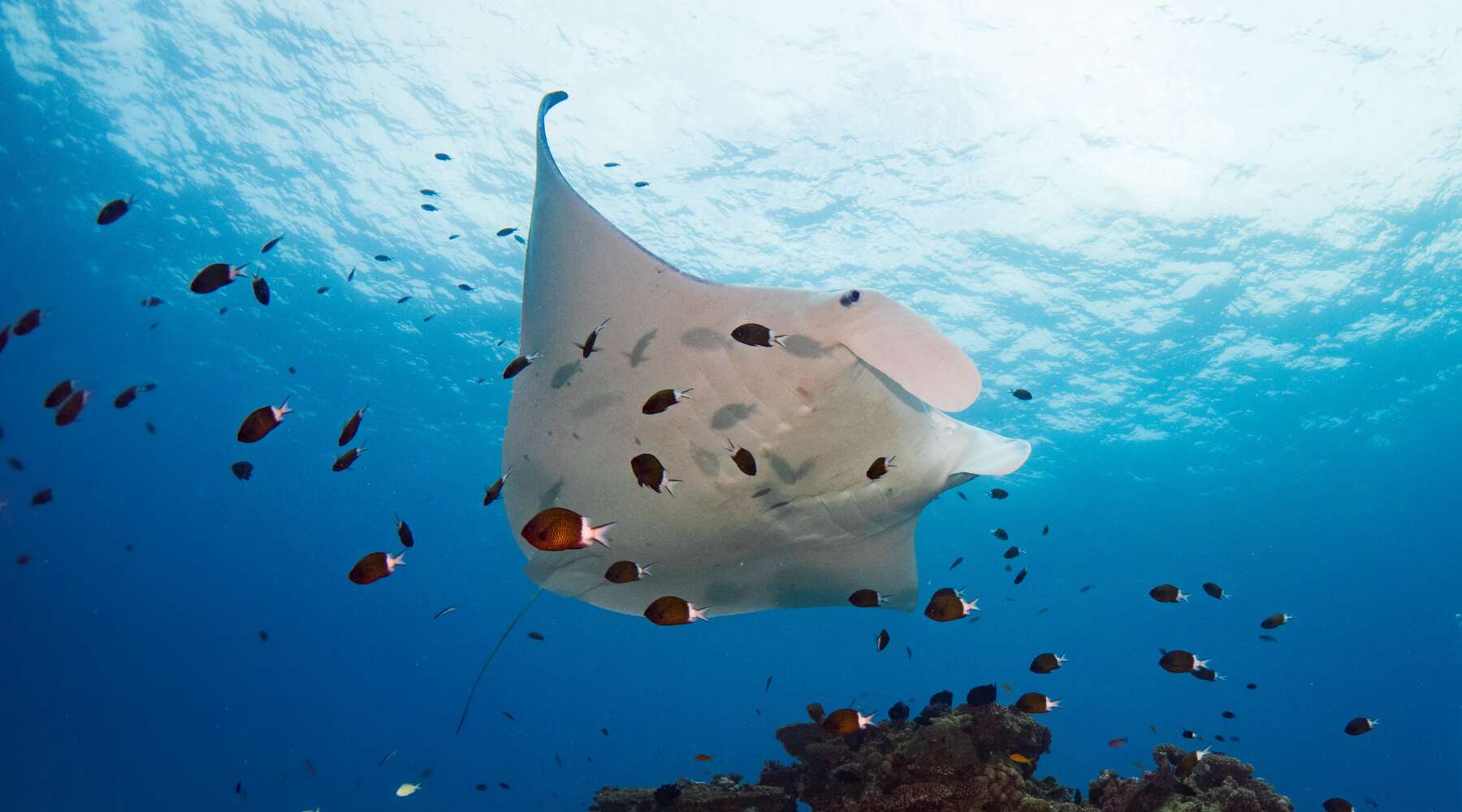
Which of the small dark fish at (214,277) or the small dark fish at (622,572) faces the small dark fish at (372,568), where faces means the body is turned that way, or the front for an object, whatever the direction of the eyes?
the small dark fish at (622,572)

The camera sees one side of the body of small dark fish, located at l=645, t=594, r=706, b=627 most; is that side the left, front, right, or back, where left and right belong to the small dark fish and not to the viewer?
left

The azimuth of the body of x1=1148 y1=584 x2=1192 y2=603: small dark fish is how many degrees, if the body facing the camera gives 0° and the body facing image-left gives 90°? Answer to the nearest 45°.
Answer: approximately 90°

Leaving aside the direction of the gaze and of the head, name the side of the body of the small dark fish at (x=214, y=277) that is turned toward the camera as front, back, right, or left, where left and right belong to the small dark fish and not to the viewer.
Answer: left
